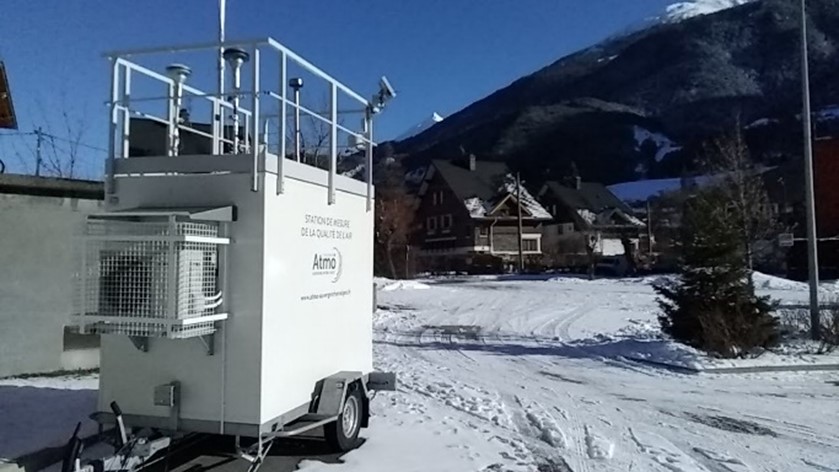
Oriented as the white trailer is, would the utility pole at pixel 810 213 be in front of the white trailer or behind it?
behind

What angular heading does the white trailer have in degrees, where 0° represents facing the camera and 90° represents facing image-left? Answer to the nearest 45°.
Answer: approximately 45°

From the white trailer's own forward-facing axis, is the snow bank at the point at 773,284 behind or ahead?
behind

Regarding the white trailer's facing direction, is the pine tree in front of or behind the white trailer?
behind

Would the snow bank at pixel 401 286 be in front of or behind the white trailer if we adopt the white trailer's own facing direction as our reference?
behind

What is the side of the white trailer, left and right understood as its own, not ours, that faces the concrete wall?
right
